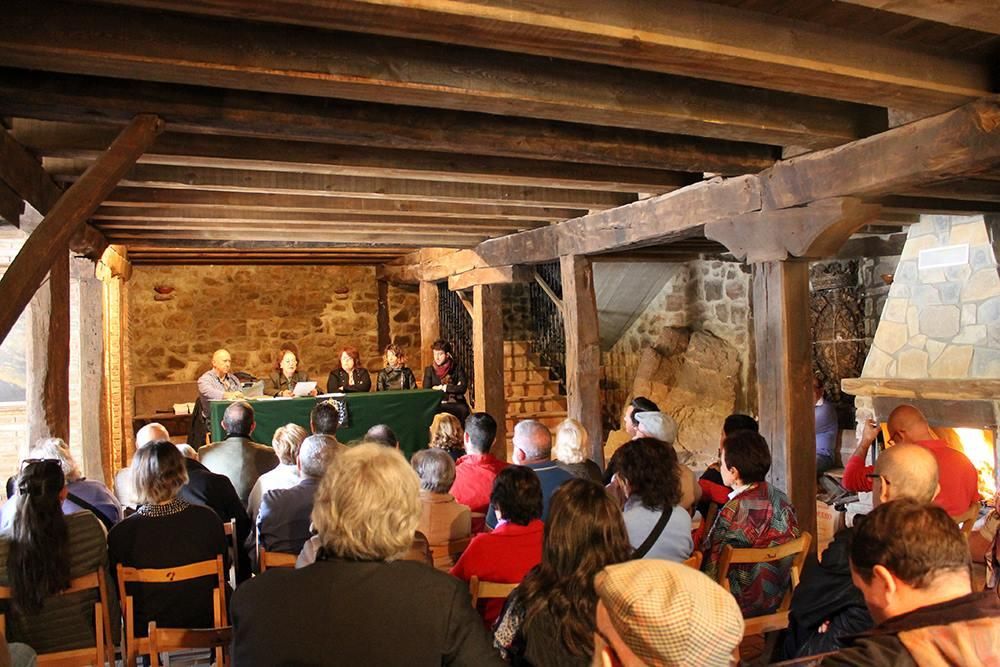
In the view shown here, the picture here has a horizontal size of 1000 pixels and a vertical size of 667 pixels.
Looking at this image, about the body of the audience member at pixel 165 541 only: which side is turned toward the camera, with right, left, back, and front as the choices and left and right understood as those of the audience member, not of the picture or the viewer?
back

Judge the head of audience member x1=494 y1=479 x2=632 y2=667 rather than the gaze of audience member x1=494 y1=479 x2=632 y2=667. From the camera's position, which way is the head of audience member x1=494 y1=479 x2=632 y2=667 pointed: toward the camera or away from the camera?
away from the camera

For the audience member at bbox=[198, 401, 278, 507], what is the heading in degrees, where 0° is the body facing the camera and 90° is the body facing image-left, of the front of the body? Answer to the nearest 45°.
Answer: approximately 180°

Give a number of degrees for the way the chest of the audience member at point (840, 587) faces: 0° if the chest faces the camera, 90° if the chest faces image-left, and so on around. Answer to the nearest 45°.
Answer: approximately 135°

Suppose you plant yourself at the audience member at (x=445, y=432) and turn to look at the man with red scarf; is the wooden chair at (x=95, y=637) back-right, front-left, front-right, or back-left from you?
back-left

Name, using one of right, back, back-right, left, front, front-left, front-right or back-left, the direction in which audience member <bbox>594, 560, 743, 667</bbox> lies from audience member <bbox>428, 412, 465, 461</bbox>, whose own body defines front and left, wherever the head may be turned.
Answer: back

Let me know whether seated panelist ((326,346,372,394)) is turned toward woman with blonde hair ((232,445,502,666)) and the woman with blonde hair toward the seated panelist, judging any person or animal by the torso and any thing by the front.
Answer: yes

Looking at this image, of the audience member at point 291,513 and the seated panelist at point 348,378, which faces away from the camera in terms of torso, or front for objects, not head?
the audience member

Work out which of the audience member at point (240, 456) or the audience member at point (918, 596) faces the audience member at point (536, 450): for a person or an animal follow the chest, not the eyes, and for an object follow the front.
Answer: the audience member at point (918, 596)

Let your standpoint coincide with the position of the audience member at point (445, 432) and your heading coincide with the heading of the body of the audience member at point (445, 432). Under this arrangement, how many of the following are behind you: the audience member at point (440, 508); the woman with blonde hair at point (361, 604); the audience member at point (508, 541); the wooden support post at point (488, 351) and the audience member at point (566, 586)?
4

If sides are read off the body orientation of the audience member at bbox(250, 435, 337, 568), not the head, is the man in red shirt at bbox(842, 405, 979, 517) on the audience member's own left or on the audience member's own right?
on the audience member's own right

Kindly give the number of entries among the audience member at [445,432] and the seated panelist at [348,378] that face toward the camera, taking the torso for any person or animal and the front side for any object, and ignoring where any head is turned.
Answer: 1

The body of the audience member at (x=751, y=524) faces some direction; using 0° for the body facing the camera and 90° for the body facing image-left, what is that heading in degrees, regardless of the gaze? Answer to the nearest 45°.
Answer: approximately 135°

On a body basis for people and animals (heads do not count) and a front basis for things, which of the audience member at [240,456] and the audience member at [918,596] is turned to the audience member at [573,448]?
the audience member at [918,596]

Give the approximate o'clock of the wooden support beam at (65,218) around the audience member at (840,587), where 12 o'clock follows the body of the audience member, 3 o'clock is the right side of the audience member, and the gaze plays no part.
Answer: The wooden support beam is roughly at 10 o'clock from the audience member.

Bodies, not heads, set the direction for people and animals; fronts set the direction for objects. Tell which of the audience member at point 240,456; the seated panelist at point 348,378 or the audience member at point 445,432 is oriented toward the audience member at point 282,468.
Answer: the seated panelist

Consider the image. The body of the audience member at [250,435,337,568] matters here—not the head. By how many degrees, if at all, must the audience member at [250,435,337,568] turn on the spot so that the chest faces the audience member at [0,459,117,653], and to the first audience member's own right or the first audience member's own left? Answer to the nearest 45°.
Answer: approximately 135° to the first audience member's own left
